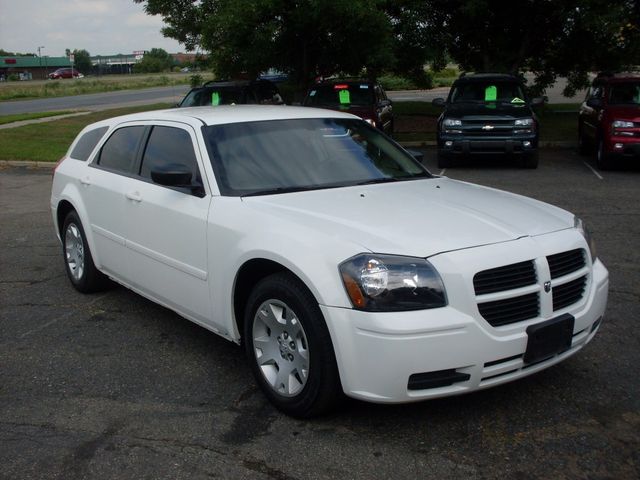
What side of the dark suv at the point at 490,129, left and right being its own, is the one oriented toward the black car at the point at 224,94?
right

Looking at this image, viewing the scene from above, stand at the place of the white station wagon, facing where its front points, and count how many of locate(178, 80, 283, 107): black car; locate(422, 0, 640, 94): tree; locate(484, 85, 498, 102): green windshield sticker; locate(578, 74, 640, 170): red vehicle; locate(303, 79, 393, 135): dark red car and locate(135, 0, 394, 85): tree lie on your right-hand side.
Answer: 0

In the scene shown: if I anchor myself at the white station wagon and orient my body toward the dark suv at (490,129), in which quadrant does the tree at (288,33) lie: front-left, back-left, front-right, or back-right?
front-left

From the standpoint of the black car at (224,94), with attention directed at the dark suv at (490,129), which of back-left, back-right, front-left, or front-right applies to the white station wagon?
front-right

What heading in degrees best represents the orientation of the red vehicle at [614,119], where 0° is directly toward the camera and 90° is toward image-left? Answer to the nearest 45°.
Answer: approximately 315°

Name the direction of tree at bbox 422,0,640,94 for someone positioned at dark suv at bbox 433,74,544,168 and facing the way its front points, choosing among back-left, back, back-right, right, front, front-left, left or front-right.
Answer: back

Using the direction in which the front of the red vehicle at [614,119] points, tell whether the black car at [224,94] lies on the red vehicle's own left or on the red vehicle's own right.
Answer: on the red vehicle's own right

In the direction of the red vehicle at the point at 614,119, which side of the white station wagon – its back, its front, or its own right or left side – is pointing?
left

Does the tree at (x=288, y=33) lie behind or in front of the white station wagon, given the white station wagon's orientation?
behind

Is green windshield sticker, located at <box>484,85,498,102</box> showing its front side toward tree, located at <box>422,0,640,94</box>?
no

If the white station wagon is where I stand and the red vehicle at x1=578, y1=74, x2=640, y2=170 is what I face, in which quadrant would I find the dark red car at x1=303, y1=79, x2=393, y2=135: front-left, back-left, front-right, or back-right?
front-left

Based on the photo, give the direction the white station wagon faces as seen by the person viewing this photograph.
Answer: facing the viewer and to the right of the viewer

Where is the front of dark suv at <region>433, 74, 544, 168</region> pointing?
toward the camera

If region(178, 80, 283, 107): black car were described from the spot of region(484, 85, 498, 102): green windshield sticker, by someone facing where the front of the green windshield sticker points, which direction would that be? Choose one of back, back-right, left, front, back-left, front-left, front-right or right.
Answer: right

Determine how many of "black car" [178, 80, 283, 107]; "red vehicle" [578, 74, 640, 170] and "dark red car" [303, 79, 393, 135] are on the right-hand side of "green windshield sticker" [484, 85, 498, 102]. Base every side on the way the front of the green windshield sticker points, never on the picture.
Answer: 2

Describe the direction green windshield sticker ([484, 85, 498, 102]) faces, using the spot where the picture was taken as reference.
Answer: facing the viewer

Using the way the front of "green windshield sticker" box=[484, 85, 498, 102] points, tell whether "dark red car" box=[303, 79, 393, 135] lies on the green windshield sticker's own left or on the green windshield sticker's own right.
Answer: on the green windshield sticker's own right
